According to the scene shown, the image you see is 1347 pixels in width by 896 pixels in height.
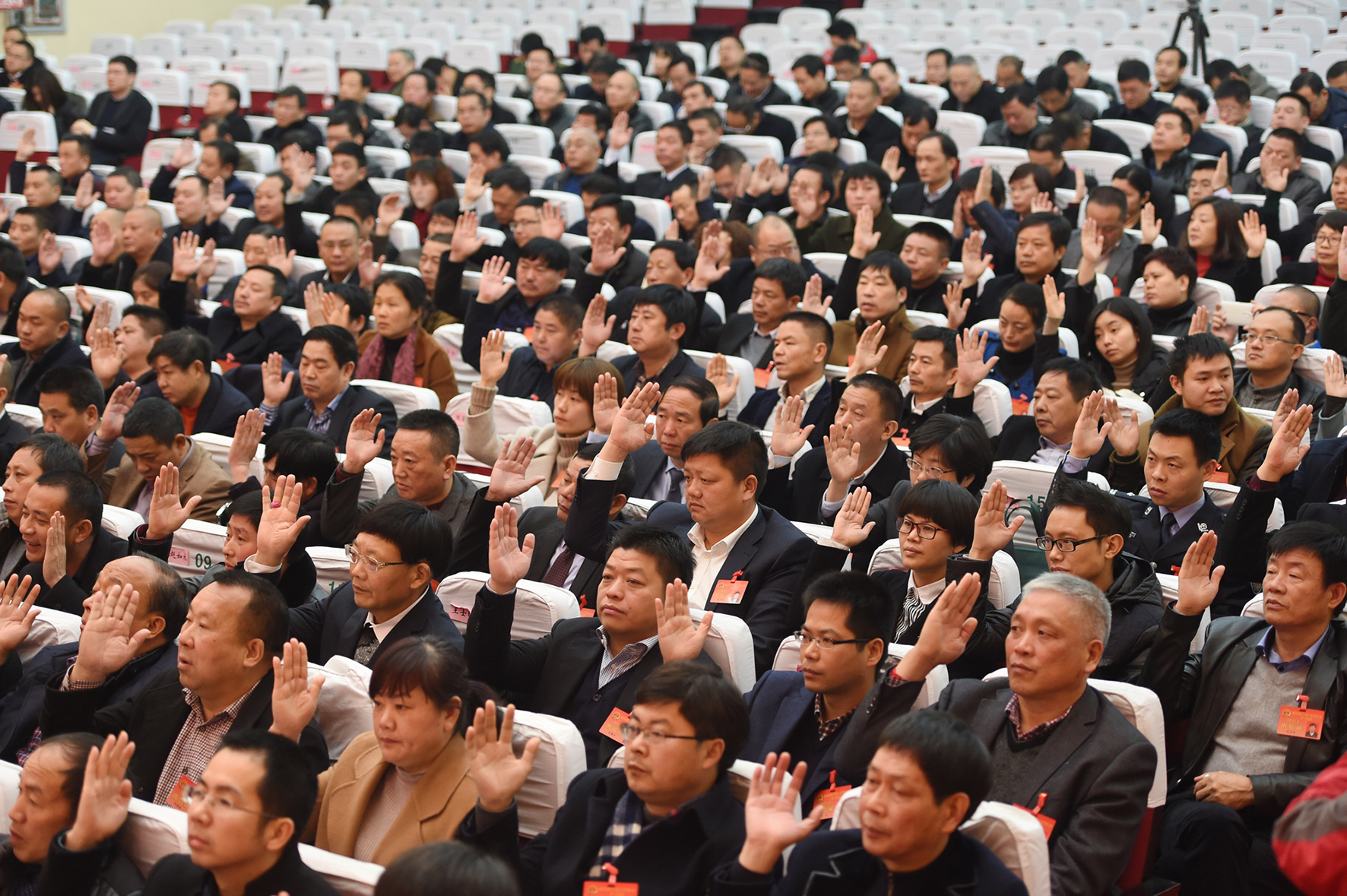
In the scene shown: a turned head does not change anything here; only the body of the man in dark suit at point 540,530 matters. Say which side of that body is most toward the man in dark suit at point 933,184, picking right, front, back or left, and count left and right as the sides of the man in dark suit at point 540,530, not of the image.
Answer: back

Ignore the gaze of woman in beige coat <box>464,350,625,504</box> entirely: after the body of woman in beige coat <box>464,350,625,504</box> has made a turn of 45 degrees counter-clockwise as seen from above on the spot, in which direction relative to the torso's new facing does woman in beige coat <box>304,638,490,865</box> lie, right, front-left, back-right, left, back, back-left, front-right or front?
front

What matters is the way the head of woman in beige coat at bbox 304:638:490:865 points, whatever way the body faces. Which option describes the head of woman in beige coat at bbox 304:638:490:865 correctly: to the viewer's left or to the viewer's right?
to the viewer's left

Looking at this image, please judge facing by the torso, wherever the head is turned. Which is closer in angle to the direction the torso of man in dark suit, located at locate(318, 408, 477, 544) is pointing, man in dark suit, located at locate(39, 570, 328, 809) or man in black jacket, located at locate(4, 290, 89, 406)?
the man in dark suit

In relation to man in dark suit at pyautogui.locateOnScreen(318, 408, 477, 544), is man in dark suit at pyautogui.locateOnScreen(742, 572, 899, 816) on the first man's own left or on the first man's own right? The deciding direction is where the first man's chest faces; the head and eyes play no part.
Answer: on the first man's own left

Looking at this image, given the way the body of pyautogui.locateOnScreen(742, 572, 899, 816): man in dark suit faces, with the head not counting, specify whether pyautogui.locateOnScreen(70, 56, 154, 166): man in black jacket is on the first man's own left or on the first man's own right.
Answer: on the first man's own right

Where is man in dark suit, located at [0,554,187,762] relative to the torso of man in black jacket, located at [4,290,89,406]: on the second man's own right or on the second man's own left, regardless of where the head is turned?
on the second man's own left

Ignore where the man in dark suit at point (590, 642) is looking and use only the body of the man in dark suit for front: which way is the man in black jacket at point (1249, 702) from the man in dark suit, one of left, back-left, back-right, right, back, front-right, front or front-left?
back-left

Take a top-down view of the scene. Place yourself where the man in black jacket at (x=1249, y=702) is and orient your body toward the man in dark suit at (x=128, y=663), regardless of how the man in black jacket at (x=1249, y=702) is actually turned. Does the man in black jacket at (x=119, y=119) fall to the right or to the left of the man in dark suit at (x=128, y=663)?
right

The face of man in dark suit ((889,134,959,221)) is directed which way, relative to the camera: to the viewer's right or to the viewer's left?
to the viewer's left

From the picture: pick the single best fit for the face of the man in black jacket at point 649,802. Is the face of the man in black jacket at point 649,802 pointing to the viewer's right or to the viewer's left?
to the viewer's left

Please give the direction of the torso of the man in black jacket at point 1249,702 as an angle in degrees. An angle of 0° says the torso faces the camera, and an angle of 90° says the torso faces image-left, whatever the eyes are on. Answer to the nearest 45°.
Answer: approximately 45°

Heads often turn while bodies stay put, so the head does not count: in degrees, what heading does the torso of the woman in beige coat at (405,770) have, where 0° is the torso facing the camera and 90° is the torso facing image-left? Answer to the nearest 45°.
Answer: approximately 45°
